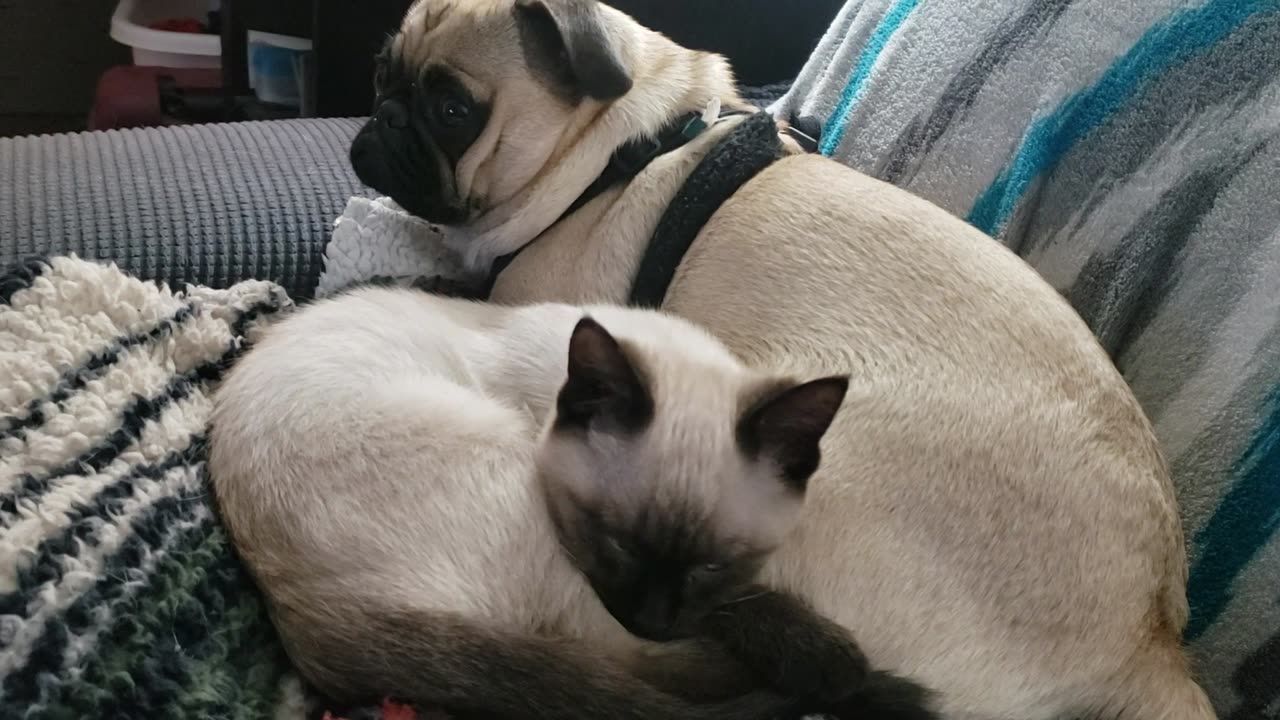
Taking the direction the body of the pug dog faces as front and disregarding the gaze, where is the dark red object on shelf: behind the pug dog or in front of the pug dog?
in front

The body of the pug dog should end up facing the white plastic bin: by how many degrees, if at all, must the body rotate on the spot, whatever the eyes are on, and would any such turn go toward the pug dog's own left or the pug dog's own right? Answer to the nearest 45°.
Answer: approximately 45° to the pug dog's own right

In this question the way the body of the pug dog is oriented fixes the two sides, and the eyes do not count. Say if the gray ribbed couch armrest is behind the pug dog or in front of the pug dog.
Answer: in front

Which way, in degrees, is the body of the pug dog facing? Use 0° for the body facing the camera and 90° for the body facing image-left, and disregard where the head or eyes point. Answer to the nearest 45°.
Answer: approximately 90°

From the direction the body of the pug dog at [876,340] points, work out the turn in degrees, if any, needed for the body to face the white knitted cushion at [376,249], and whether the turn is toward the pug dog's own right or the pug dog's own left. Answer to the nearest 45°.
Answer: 0° — it already faces it

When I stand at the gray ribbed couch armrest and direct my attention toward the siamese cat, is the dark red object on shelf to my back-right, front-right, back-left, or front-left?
back-left
